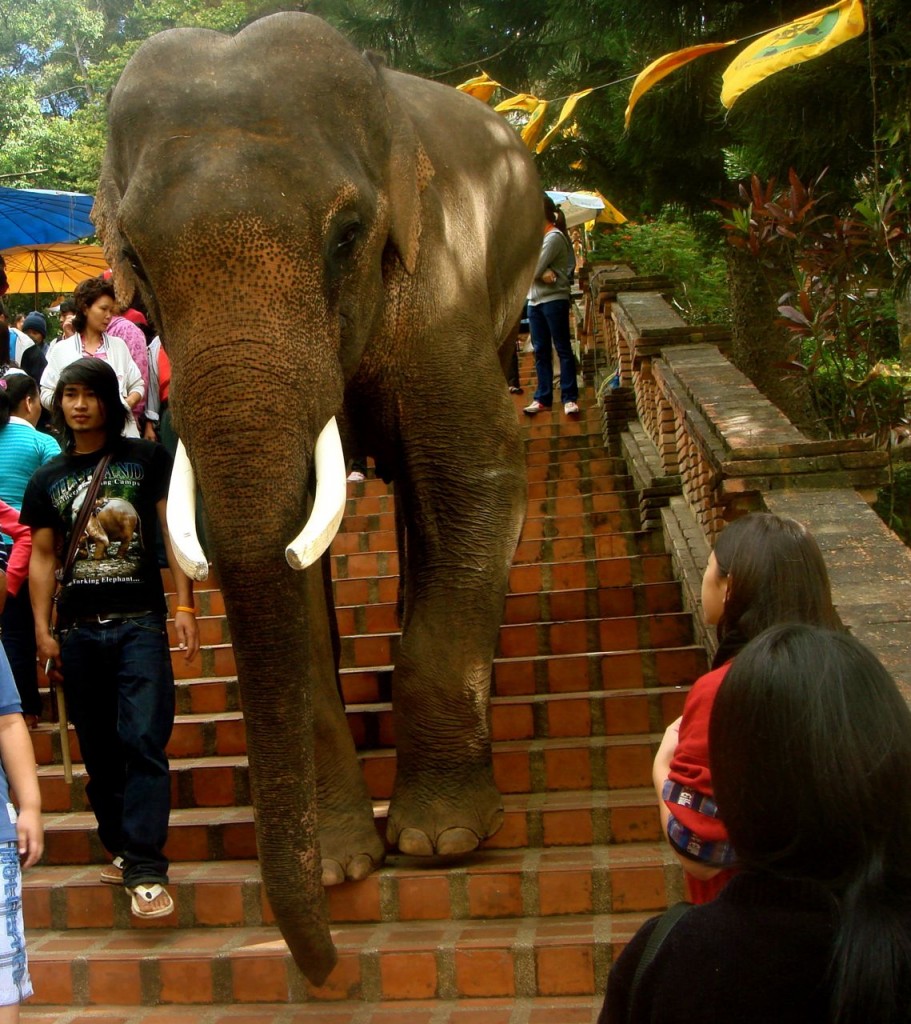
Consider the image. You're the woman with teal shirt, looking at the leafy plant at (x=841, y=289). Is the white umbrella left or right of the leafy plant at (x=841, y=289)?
left

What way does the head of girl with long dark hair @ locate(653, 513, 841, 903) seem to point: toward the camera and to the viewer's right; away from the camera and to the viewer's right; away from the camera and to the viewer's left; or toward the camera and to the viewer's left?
away from the camera and to the viewer's left

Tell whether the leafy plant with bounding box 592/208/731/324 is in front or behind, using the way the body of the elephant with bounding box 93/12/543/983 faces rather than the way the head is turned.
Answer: behind

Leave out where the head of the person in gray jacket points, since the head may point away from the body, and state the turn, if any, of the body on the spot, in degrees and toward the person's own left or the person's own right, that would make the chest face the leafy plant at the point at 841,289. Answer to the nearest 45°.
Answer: approximately 90° to the person's own left

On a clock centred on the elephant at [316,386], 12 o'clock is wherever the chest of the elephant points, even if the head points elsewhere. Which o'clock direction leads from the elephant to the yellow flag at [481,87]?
The yellow flag is roughly at 5 o'clock from the elephant.

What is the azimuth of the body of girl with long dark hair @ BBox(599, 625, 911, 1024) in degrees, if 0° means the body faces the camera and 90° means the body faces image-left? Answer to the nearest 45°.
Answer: approximately 135°

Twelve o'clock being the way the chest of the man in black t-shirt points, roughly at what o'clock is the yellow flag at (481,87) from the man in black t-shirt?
The yellow flag is roughly at 7 o'clock from the man in black t-shirt.

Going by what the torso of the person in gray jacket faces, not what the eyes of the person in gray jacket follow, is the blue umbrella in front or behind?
in front
